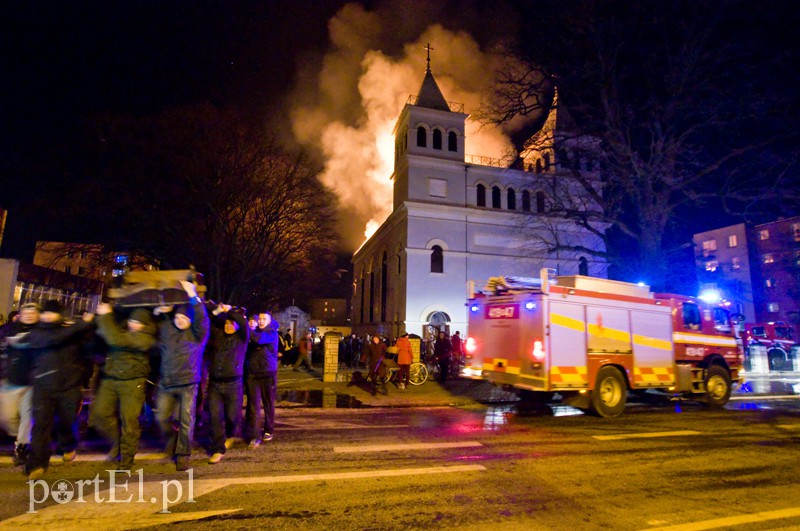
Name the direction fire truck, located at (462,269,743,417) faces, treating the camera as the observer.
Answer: facing away from the viewer and to the right of the viewer

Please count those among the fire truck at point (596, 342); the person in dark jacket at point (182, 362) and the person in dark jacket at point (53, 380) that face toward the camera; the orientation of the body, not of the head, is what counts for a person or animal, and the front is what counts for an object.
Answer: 2

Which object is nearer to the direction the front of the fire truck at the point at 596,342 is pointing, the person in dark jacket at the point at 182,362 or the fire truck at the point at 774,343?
the fire truck

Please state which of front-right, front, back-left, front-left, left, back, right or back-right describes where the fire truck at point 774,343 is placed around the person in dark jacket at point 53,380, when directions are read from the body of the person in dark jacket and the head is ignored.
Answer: left

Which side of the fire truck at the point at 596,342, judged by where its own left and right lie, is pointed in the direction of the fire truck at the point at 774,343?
front

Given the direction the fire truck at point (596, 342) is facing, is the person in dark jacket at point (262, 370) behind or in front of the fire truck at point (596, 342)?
behind

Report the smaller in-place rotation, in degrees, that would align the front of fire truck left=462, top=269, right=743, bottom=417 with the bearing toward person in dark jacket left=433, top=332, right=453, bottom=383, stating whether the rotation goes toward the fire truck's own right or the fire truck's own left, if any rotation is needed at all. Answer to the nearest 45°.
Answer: approximately 90° to the fire truck's own left

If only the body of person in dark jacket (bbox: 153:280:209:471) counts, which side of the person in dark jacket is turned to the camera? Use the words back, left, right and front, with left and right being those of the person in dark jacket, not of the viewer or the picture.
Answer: front

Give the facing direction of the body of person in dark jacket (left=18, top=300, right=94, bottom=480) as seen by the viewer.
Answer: toward the camera

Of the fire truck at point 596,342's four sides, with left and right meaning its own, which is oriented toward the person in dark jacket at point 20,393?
back

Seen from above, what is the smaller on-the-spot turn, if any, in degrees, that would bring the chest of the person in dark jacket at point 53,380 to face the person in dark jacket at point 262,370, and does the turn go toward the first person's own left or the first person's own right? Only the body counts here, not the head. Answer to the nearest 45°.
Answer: approximately 90° to the first person's own left

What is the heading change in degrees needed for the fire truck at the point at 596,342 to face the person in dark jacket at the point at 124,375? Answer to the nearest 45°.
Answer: approximately 180°
